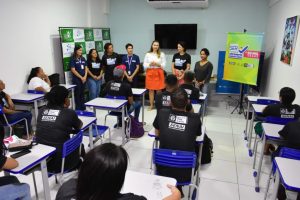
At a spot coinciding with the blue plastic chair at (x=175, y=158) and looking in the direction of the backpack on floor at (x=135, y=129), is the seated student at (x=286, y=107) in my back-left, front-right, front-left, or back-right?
front-right

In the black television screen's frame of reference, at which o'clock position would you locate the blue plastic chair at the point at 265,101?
The blue plastic chair is roughly at 11 o'clock from the black television screen.

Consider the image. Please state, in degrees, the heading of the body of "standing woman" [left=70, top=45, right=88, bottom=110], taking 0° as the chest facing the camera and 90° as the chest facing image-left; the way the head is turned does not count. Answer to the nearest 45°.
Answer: approximately 315°

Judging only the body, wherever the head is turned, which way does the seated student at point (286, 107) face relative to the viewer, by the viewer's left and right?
facing away from the viewer and to the left of the viewer

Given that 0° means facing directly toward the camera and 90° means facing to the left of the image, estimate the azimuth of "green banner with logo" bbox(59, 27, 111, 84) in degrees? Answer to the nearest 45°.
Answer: approximately 0°

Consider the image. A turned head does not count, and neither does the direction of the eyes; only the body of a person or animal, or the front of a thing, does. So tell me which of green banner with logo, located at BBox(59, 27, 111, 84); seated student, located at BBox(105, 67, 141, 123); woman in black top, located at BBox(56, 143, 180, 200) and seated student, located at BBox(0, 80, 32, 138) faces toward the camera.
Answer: the green banner with logo

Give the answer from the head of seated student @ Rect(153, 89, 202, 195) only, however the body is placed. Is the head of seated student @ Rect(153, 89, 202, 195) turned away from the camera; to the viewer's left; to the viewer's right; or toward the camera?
away from the camera

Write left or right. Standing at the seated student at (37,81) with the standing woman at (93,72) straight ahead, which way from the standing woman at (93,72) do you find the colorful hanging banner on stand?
right

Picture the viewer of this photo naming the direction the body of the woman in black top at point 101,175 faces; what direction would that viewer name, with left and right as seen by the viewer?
facing away from the viewer

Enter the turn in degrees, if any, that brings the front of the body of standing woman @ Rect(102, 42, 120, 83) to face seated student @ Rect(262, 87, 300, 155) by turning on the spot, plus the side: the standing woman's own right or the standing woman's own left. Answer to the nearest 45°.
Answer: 0° — they already face them

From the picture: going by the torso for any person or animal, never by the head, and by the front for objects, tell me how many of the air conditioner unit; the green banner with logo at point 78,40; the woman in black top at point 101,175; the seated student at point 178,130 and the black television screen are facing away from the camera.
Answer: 2

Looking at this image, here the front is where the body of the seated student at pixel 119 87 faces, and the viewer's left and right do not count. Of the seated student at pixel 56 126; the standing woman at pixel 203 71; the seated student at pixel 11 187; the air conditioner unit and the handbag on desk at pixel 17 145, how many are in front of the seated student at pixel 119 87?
2

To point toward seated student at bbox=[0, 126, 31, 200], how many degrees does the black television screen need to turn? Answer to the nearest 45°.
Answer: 0° — it already faces them

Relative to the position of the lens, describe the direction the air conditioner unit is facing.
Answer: facing the viewer
